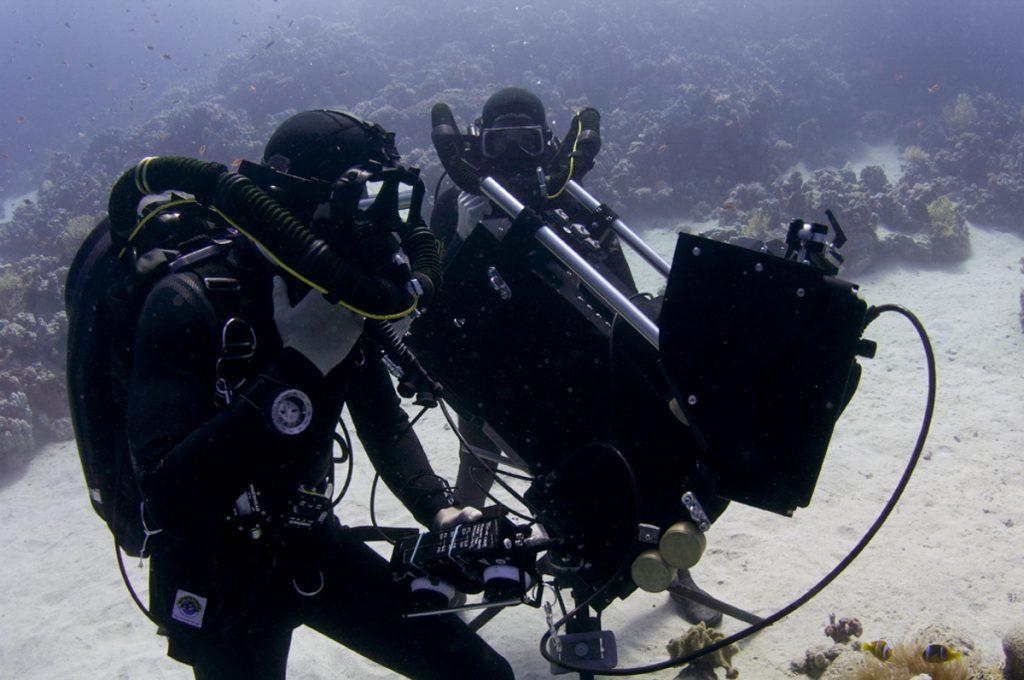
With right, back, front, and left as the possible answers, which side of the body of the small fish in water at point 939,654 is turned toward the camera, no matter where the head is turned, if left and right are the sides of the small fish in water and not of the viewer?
left

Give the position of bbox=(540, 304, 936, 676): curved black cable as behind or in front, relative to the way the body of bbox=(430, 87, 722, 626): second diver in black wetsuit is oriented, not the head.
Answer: in front

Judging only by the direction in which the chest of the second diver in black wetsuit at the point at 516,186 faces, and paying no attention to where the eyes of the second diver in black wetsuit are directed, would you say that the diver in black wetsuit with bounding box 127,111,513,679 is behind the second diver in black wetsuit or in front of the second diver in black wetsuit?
in front

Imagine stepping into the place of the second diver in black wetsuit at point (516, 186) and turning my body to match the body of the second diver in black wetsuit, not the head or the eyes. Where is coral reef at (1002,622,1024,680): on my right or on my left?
on my left

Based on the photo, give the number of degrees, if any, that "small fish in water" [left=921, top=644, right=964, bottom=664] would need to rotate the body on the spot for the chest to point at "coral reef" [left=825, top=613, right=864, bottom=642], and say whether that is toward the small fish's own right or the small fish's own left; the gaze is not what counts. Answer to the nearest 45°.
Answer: approximately 45° to the small fish's own right

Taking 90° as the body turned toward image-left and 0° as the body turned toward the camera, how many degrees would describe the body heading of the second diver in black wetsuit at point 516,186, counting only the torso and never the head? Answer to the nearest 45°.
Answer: approximately 0°
